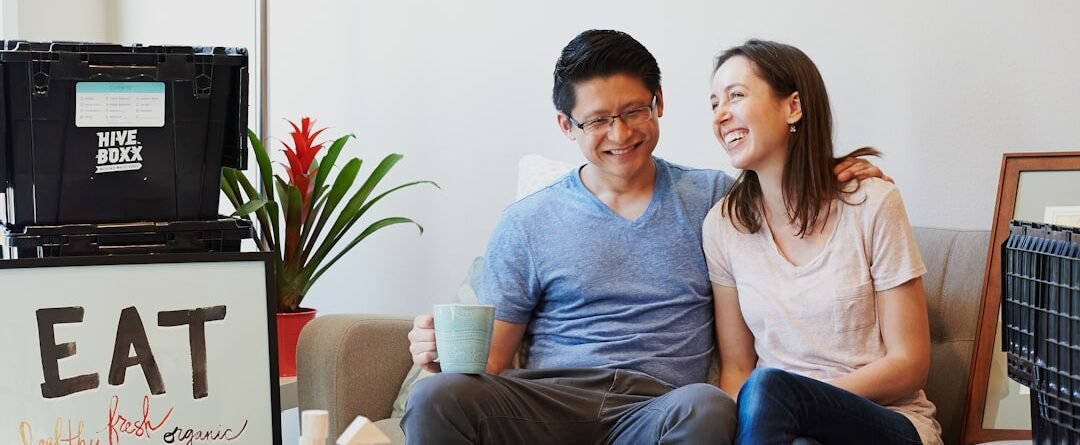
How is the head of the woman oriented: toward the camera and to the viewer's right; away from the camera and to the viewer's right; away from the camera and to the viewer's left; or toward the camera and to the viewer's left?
toward the camera and to the viewer's left

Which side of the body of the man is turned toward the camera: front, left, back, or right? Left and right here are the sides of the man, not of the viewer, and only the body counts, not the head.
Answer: front

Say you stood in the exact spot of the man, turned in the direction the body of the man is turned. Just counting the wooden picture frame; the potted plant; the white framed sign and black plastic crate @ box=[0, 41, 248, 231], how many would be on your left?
1

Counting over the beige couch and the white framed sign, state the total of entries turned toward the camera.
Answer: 2

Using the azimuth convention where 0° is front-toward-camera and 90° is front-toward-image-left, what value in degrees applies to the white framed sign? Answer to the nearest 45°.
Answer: approximately 0°

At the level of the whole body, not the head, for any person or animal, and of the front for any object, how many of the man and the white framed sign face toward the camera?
2

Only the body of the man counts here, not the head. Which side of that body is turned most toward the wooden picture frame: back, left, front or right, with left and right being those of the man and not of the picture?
left

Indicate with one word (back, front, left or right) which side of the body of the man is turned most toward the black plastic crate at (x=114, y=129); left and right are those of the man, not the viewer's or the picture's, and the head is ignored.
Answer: right

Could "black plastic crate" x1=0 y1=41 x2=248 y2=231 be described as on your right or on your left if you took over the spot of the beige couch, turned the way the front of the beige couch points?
on your right
